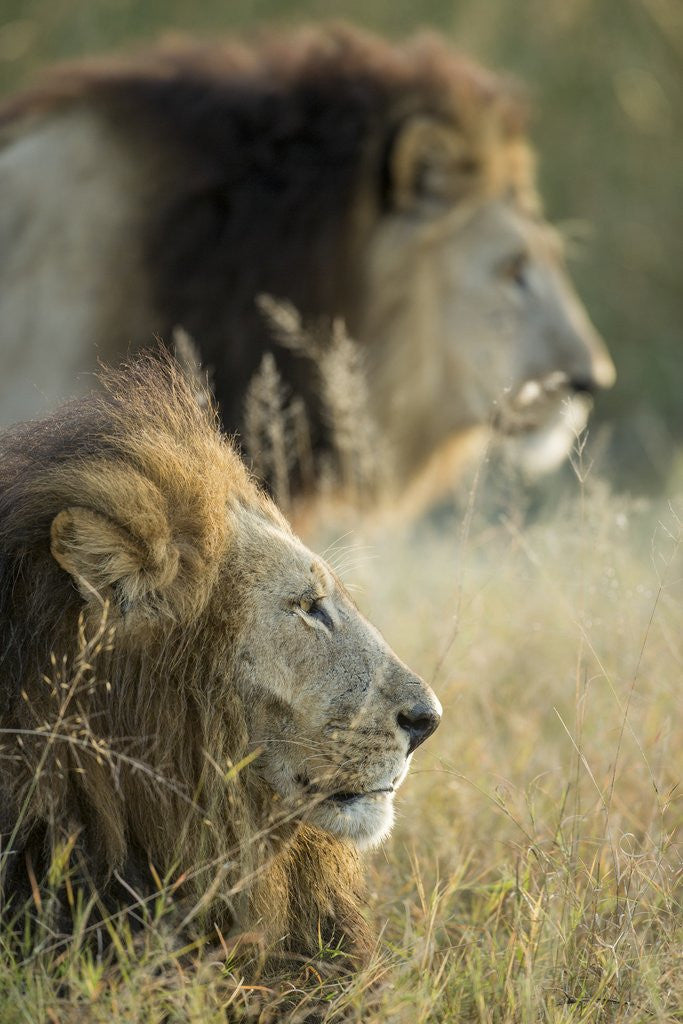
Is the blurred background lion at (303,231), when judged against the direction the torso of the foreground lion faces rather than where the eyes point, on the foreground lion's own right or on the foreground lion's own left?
on the foreground lion's own left

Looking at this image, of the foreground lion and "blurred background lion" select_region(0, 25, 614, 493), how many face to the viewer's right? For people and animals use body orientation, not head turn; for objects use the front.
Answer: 2

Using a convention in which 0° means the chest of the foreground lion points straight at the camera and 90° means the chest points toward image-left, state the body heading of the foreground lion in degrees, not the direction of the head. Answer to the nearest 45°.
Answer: approximately 270°

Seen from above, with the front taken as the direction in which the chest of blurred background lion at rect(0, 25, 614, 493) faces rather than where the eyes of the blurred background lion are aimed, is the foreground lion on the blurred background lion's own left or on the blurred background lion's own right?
on the blurred background lion's own right

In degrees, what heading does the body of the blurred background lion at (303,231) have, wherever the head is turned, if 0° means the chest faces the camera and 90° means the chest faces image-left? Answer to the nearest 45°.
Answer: approximately 270°
